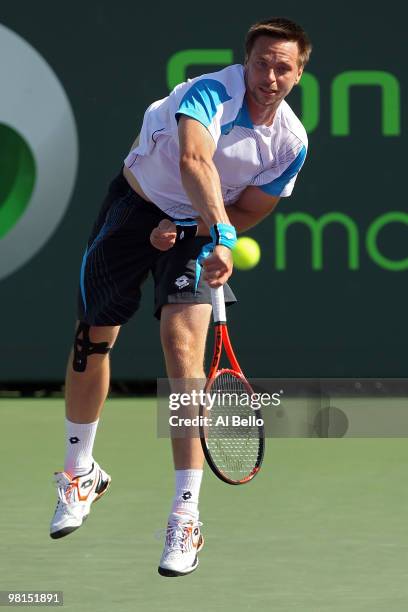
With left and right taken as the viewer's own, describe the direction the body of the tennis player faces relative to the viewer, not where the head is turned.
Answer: facing the viewer
